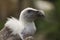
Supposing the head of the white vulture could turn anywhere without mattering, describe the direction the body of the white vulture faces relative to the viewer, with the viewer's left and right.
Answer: facing to the right of the viewer
